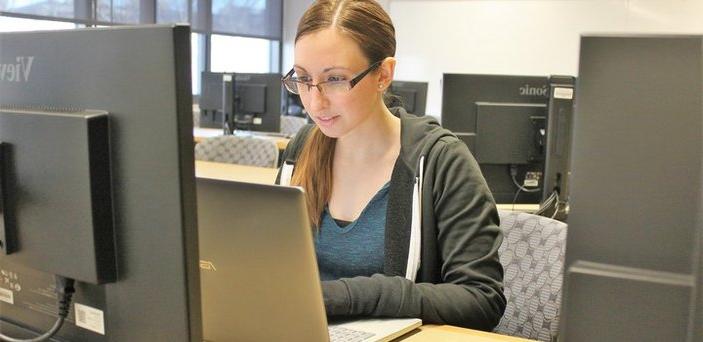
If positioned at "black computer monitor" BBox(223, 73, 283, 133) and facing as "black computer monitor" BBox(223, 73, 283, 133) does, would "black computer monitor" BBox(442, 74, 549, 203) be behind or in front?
behind

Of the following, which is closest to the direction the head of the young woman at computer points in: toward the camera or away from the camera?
toward the camera

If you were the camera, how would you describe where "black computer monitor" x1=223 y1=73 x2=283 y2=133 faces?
facing away from the viewer

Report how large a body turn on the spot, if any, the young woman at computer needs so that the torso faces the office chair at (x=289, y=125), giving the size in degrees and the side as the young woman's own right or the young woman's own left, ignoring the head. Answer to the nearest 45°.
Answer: approximately 135° to the young woman's own right

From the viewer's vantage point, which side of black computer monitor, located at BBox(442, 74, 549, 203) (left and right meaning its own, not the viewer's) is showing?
back

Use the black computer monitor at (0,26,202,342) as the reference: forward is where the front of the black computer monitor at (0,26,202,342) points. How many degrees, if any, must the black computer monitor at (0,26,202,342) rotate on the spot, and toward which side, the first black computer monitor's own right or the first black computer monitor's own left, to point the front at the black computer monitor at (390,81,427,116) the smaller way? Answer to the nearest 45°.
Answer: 0° — it already faces it

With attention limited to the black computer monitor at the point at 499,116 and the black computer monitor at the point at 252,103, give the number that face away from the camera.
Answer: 2

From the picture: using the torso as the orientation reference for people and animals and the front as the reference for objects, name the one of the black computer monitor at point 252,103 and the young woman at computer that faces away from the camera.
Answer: the black computer monitor

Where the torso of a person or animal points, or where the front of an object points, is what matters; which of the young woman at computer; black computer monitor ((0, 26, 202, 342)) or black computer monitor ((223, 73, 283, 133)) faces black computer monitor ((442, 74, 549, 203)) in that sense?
black computer monitor ((0, 26, 202, 342))

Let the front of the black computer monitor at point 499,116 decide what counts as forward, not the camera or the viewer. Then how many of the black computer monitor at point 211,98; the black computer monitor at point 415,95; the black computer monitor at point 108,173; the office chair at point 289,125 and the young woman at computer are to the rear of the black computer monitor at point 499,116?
2

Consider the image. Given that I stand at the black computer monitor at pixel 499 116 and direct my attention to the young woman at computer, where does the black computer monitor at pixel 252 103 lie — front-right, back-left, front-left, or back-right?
back-right

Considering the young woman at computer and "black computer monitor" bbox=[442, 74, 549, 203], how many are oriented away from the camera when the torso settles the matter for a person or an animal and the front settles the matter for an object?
1

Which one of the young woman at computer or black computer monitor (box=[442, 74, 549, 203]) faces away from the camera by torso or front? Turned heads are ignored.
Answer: the black computer monitor

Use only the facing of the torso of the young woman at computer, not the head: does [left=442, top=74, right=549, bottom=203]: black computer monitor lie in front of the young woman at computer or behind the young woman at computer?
behind

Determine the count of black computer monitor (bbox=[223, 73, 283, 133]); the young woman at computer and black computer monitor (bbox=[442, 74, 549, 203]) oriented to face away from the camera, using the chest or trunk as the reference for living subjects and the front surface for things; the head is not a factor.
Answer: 2

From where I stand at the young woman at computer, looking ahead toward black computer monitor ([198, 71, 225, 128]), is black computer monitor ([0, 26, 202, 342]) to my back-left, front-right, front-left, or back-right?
back-left

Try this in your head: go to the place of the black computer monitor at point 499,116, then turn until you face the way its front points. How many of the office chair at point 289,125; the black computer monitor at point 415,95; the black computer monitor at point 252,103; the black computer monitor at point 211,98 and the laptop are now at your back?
1

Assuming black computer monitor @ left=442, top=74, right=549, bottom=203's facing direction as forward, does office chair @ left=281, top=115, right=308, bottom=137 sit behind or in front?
in front

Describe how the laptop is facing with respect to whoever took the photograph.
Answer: facing away from the viewer and to the right of the viewer

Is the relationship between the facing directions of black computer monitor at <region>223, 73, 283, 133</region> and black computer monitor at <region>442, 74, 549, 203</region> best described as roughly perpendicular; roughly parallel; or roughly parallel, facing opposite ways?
roughly parallel

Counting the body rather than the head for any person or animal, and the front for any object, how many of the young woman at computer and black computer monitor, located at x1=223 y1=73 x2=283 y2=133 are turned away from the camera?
1

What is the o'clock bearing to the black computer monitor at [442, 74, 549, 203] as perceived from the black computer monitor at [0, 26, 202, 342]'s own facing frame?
the black computer monitor at [442, 74, 549, 203] is roughly at 12 o'clock from the black computer monitor at [0, 26, 202, 342].

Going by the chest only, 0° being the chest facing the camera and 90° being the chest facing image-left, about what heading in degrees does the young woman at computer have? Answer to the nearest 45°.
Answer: approximately 45°
